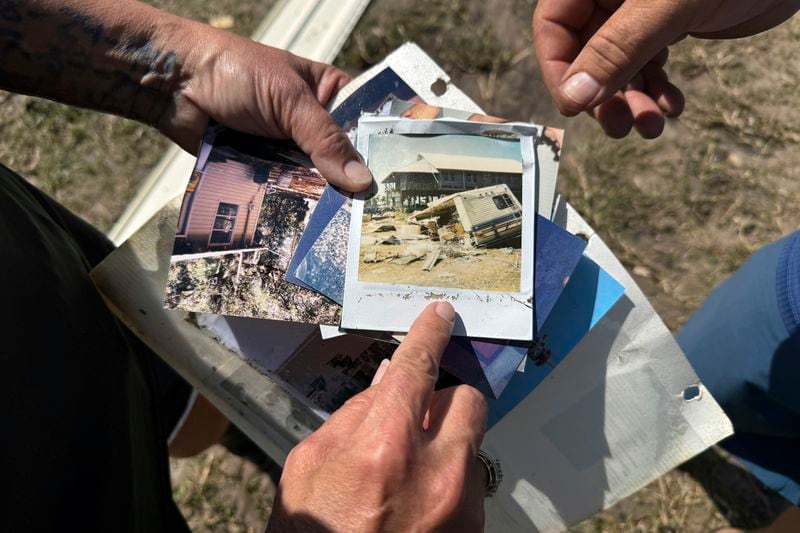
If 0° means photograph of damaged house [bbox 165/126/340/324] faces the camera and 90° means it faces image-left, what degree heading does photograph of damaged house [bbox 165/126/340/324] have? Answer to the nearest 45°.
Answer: approximately 0°

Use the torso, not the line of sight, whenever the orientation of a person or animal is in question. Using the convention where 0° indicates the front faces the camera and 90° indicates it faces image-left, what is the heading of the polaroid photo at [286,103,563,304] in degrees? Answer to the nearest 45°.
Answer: approximately 0°
